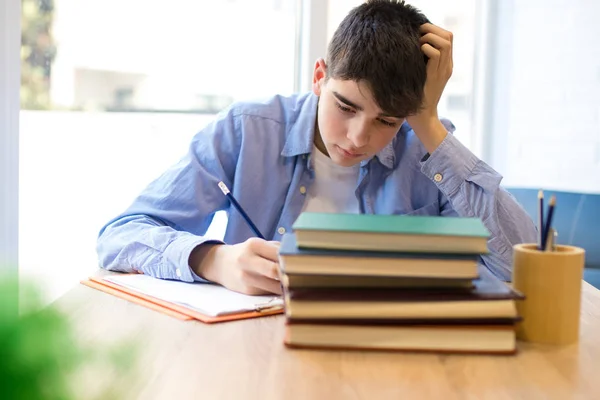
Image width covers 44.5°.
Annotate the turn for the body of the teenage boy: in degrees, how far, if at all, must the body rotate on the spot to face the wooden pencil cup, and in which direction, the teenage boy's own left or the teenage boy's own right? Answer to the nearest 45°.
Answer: approximately 45° to the teenage boy's own left

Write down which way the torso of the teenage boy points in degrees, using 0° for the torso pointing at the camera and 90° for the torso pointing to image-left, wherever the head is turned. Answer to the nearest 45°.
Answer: approximately 0°

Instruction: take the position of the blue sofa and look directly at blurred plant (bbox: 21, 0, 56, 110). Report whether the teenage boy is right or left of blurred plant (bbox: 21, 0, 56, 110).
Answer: left

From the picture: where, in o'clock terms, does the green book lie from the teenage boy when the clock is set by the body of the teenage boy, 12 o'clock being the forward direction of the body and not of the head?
The green book is roughly at 12 o'clock from the teenage boy.

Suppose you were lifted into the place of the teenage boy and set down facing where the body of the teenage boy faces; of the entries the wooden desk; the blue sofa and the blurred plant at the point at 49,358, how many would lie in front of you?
2

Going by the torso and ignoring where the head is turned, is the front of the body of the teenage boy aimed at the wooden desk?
yes

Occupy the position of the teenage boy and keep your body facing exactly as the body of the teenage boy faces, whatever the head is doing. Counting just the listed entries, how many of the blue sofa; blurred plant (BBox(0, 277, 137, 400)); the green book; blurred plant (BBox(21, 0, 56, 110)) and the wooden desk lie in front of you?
3

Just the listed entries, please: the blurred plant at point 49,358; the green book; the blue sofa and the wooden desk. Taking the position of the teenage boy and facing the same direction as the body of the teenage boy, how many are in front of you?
3

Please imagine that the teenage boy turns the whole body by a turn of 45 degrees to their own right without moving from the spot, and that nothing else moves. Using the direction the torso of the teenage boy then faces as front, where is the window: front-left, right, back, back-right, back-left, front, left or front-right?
right

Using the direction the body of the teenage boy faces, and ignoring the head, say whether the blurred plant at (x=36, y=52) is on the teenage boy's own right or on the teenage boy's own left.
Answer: on the teenage boy's own right

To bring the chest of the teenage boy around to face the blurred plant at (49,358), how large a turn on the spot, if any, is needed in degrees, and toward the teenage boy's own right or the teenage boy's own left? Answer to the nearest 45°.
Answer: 0° — they already face it

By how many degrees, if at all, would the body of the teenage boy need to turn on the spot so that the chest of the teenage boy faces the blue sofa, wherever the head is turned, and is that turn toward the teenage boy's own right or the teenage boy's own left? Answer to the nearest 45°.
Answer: approximately 135° to the teenage boy's own left

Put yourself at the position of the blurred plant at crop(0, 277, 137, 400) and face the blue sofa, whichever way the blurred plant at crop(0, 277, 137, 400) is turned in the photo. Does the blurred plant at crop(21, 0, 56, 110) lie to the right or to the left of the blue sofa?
left
